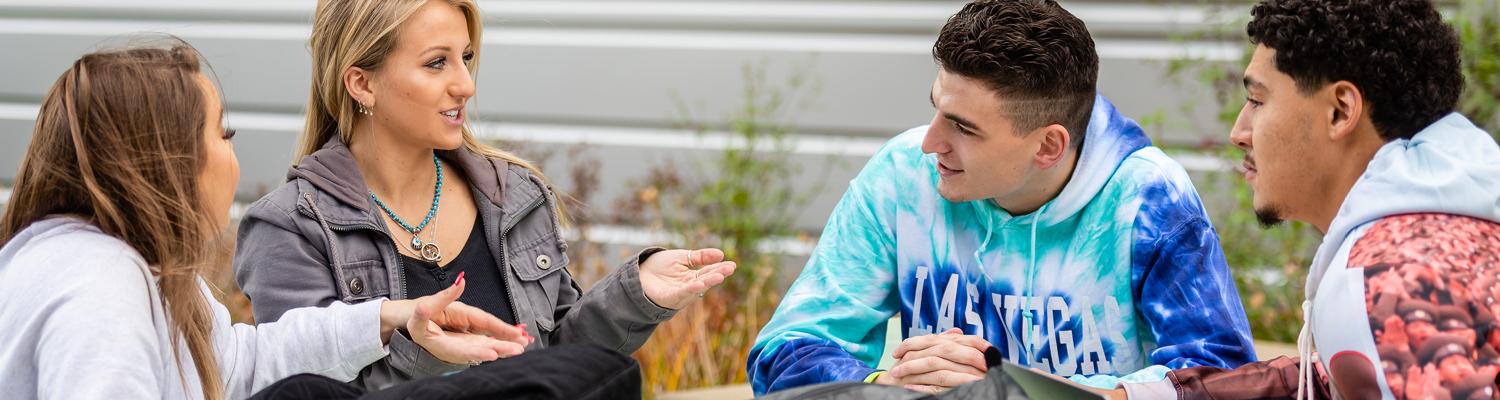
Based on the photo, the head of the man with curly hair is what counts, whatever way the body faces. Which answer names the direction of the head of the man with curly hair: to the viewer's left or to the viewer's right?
to the viewer's left

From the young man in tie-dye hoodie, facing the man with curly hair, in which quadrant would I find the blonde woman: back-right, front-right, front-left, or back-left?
back-right

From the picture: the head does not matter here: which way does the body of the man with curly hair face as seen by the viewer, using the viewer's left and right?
facing to the left of the viewer

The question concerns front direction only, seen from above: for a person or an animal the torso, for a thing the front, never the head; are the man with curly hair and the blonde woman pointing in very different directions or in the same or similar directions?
very different directions

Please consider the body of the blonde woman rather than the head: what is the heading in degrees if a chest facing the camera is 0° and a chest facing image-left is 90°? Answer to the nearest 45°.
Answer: approximately 315°

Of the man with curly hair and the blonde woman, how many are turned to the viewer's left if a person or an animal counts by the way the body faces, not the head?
1

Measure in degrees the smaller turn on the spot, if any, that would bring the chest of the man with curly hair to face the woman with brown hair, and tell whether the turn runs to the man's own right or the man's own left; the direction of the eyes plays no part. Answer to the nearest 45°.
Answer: approximately 45° to the man's own left
